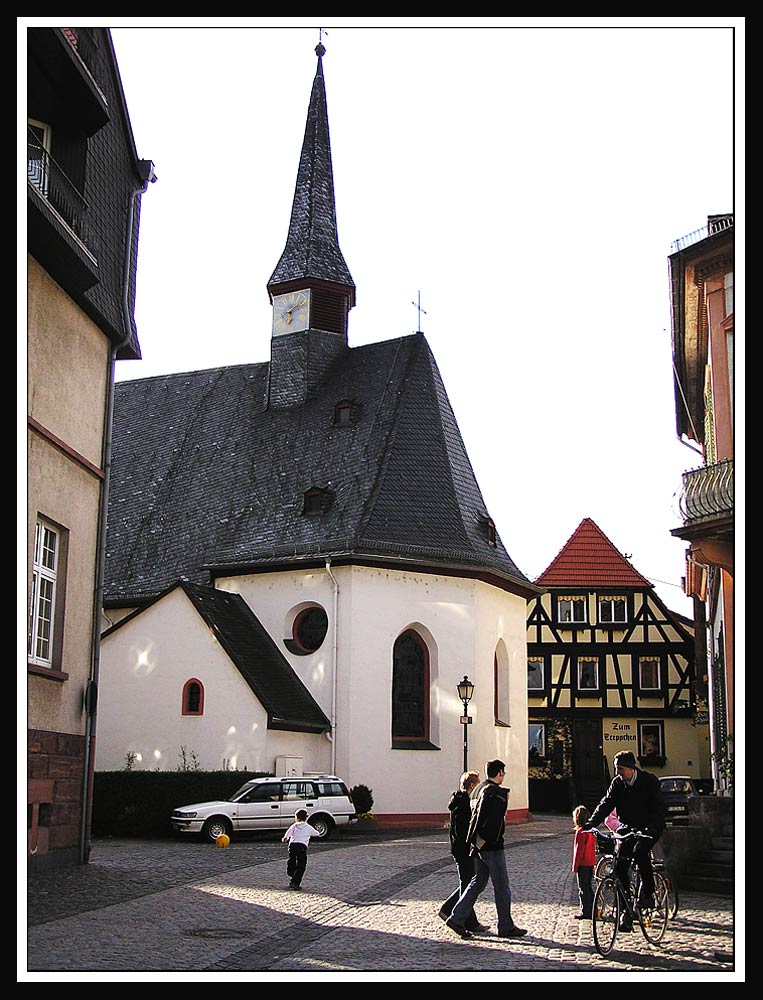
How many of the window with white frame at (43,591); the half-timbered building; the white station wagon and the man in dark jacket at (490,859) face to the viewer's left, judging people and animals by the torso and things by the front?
1

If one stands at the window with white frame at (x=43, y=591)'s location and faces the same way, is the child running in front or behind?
in front

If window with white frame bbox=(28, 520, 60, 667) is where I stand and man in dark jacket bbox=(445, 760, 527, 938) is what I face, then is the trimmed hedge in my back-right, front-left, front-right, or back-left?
back-left

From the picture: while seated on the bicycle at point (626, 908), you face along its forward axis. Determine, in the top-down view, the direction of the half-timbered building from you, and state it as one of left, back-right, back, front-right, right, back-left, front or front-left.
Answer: back-right

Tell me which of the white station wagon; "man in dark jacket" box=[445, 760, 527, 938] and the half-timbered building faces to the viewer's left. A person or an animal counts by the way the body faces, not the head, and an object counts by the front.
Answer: the white station wagon

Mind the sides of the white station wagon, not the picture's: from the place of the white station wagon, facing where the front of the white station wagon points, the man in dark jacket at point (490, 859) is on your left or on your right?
on your left

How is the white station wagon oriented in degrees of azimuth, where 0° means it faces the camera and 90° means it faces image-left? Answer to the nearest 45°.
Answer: approximately 90°

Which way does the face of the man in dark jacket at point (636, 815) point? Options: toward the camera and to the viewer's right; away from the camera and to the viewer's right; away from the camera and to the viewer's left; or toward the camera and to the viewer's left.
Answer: toward the camera and to the viewer's left

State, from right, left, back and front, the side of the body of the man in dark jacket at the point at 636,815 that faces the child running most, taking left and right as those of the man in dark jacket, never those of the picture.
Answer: right

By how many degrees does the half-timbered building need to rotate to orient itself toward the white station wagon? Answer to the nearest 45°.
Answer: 0° — it already faces it
